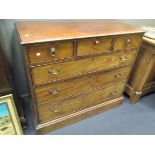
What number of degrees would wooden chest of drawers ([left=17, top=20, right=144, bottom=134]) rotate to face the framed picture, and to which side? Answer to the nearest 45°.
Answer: approximately 90° to its right

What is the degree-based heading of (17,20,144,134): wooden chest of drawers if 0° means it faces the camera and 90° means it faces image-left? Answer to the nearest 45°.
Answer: approximately 315°

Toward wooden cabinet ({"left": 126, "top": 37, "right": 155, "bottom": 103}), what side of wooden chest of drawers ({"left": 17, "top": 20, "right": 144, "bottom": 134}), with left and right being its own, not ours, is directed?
left
